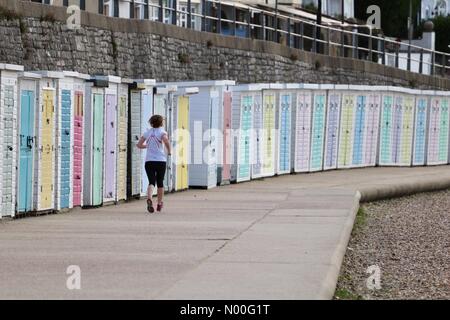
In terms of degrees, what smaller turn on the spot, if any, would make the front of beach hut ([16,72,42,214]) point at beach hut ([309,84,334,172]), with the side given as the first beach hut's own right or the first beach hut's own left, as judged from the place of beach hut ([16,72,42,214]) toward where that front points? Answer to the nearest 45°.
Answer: approximately 90° to the first beach hut's own left

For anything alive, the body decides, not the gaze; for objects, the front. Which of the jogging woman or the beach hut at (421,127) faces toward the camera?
the beach hut

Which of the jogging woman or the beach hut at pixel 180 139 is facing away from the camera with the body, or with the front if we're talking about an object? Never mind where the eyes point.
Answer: the jogging woman

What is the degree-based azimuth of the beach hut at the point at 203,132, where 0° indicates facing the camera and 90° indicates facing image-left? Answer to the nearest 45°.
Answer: approximately 315°

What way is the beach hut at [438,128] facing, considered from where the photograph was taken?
facing the viewer

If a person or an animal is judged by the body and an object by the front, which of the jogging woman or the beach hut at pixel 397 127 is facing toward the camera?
the beach hut

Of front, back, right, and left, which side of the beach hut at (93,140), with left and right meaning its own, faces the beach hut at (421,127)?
left

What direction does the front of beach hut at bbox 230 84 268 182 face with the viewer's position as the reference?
facing the viewer and to the right of the viewer

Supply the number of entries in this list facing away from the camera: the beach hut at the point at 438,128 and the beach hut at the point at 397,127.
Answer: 0

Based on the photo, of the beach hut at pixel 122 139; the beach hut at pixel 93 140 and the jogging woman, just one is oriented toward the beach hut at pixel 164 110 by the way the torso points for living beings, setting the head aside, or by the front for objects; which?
the jogging woman

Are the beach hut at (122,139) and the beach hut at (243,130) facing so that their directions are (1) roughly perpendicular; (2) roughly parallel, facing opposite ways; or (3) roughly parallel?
roughly parallel

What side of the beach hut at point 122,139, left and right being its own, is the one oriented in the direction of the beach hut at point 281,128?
left
